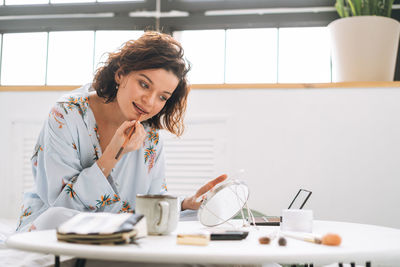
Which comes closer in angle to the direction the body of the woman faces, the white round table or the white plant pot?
the white round table

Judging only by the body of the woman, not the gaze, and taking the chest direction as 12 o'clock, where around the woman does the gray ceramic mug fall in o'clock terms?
The gray ceramic mug is roughly at 1 o'clock from the woman.

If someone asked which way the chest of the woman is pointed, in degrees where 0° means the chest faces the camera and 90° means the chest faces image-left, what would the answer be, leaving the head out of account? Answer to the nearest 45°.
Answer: approximately 315°
